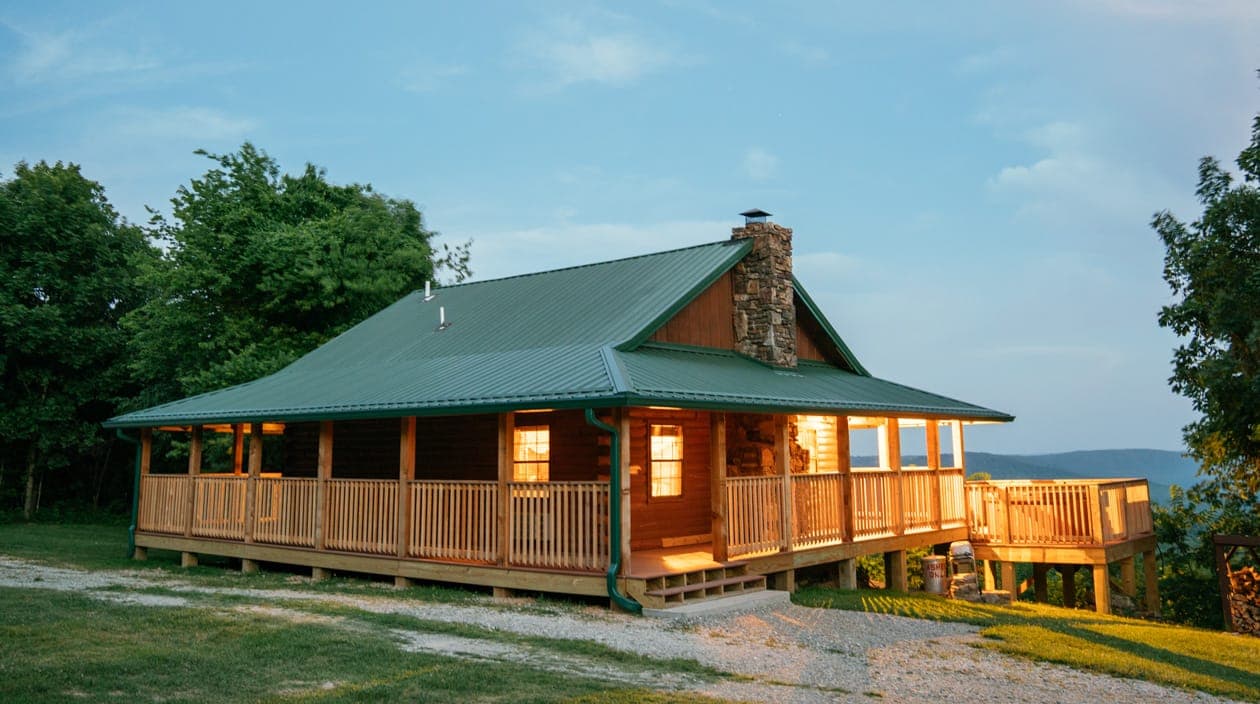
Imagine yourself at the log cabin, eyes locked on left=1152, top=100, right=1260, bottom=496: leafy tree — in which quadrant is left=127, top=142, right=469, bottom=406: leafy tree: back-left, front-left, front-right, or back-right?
back-left

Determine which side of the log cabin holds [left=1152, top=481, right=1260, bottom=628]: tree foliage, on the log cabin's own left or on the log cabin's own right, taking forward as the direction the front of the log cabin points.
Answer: on the log cabin's own left

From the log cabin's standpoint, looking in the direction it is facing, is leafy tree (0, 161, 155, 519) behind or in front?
behind

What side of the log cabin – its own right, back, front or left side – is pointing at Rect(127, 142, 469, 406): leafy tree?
back

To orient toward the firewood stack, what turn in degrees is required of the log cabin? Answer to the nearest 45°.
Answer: approximately 45° to its left
